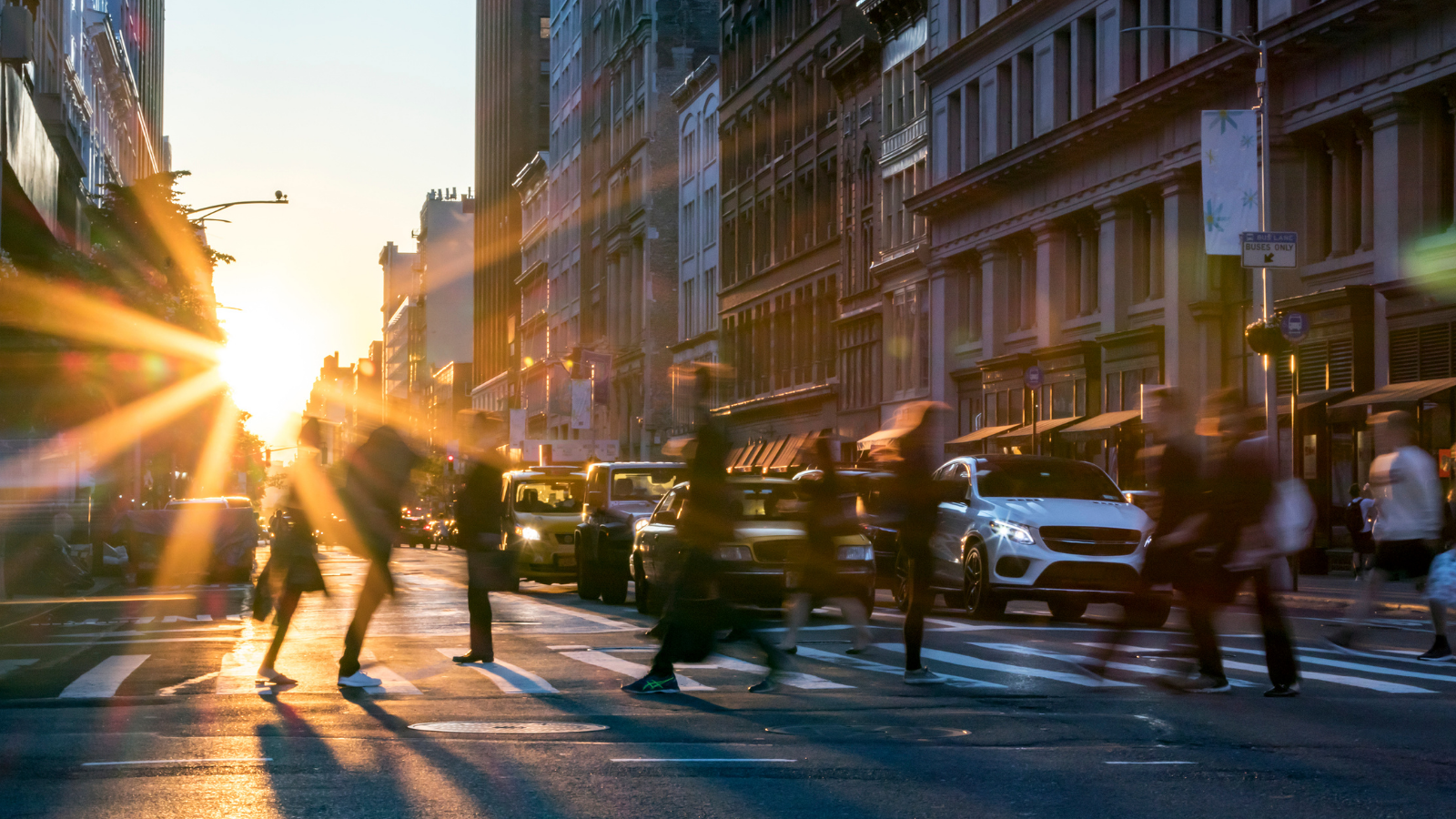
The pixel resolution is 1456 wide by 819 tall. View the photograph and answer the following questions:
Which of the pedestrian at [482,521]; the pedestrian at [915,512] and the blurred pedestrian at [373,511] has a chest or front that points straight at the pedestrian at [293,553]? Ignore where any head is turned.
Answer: the pedestrian at [482,521]

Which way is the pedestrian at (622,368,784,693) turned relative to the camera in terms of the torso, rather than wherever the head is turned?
to the viewer's left

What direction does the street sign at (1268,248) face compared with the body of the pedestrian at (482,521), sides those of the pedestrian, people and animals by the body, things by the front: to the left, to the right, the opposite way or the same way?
to the left

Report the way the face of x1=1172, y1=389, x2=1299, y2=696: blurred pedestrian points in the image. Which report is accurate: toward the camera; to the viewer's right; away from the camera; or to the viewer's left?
to the viewer's left

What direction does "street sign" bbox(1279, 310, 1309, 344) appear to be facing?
toward the camera

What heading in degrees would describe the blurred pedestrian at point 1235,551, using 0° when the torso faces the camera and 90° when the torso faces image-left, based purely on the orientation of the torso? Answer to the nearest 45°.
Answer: approximately 90°

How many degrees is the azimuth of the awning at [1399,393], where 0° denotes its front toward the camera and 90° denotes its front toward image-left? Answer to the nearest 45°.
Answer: approximately 45°

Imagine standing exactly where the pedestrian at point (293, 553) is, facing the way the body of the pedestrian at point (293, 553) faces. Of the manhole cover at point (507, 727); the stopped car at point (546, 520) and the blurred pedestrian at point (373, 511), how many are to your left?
1

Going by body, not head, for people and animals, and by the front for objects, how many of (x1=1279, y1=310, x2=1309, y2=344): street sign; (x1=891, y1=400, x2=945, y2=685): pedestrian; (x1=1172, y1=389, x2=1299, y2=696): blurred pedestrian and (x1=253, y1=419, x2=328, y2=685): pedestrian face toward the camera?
1

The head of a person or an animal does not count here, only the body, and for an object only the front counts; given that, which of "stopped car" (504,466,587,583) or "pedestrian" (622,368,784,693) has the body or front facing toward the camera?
the stopped car

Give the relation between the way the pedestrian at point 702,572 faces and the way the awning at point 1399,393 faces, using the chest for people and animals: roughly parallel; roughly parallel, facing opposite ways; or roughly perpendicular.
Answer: roughly parallel

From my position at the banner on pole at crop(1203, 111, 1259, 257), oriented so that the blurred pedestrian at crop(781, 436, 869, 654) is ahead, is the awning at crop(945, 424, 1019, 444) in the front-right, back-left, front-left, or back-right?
back-right

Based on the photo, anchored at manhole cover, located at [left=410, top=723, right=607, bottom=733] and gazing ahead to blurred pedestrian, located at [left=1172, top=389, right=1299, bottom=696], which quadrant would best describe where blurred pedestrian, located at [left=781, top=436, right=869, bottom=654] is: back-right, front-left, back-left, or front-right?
front-left
